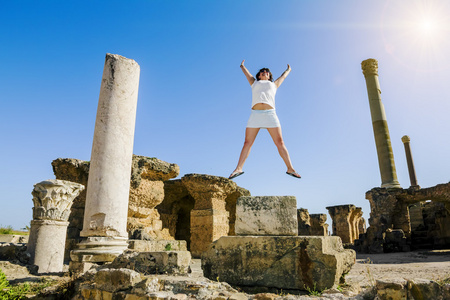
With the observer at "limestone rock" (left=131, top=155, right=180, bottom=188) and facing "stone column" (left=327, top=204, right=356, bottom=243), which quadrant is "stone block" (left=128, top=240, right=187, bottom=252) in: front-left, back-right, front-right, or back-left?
back-right

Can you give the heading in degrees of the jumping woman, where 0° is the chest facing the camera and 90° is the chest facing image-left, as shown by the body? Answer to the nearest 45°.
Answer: approximately 0°

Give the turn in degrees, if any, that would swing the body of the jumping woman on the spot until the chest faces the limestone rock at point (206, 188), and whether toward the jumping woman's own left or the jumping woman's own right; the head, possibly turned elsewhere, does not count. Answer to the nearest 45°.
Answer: approximately 180°

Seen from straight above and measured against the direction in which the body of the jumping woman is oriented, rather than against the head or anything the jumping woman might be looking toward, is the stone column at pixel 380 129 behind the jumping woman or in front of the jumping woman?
behind
